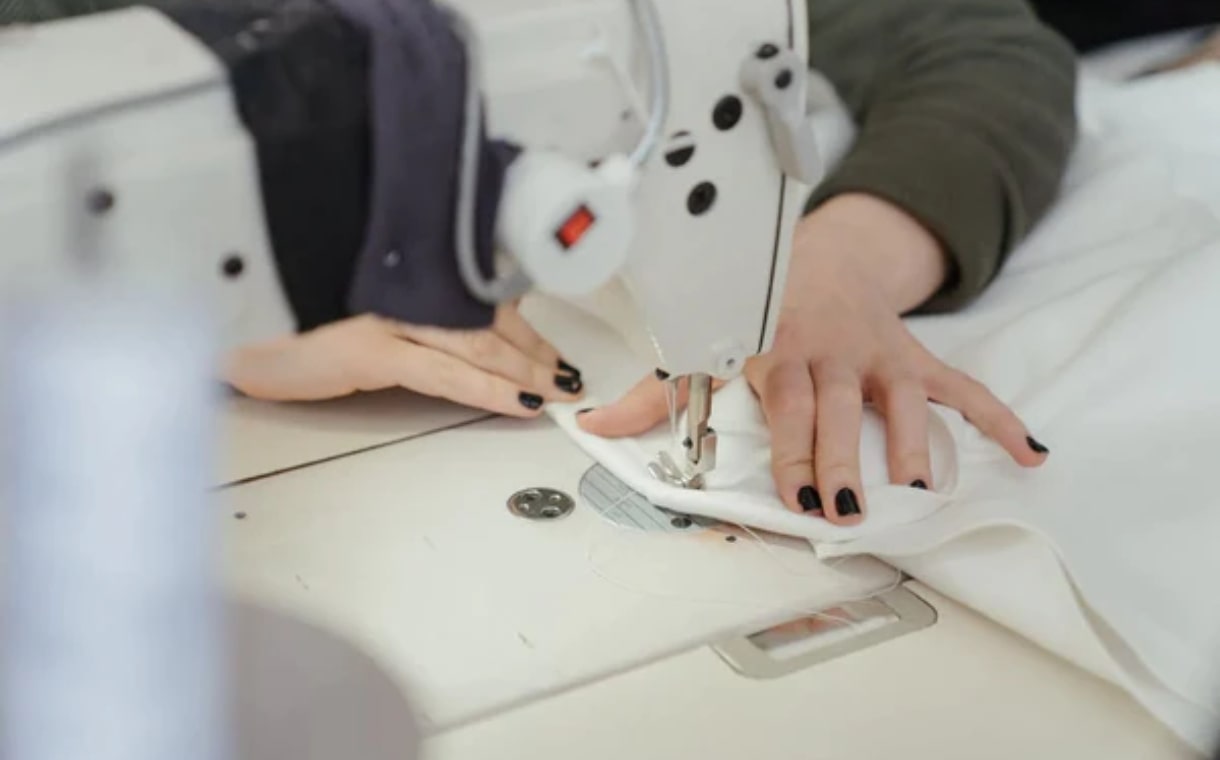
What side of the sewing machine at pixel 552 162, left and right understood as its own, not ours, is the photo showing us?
back
